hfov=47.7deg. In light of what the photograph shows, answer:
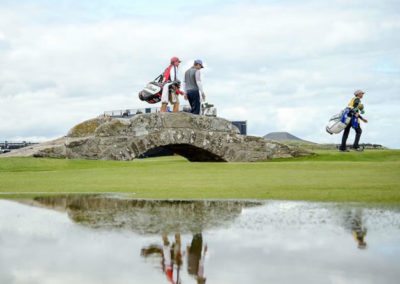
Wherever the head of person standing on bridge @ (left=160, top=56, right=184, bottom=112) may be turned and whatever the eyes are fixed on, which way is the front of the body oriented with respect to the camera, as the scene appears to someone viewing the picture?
to the viewer's right

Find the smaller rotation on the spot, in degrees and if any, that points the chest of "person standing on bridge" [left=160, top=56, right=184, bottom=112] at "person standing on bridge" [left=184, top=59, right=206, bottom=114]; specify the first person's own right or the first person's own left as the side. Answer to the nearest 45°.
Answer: approximately 45° to the first person's own right
